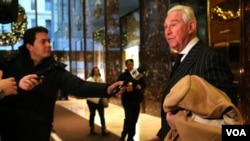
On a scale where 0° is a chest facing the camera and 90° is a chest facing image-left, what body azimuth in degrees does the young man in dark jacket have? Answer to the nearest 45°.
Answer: approximately 315°

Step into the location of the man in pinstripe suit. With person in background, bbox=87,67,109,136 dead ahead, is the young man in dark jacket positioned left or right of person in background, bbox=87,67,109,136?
left

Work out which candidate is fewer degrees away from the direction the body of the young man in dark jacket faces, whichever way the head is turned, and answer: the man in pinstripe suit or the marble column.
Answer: the man in pinstripe suit

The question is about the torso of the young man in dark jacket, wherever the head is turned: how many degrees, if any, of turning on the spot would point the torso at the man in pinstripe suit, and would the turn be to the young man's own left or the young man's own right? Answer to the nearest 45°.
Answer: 0° — they already face them

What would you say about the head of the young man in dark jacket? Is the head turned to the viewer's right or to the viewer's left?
to the viewer's right

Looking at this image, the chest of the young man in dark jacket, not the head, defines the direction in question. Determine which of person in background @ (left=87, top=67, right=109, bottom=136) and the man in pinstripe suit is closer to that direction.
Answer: the man in pinstripe suit

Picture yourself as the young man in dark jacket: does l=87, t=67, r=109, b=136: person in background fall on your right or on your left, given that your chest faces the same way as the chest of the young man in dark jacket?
on your left

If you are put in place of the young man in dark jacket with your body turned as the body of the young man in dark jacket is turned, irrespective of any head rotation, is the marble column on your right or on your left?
on your left
